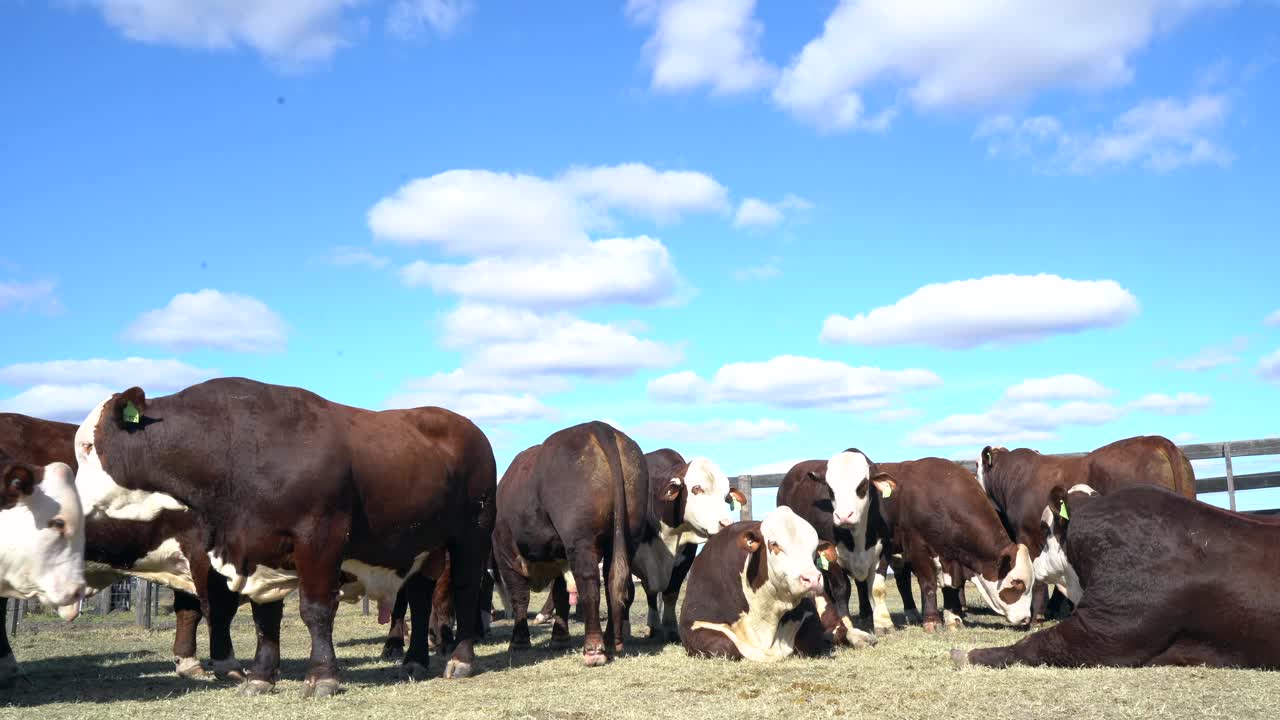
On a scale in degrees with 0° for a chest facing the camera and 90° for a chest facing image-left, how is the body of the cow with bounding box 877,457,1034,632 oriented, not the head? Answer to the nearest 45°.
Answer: approximately 315°

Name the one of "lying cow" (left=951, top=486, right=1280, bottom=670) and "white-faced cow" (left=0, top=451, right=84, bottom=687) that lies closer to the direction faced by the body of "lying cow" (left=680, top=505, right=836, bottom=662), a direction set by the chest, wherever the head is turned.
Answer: the lying cow

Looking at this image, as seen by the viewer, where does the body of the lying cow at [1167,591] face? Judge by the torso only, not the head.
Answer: to the viewer's left

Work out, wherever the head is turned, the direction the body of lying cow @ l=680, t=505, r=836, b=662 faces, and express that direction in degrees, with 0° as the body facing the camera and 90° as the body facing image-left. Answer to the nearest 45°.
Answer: approximately 315°

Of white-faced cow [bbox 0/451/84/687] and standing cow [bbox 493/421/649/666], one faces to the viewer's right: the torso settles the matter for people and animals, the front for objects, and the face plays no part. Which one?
the white-faced cow

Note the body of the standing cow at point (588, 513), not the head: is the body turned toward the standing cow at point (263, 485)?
no

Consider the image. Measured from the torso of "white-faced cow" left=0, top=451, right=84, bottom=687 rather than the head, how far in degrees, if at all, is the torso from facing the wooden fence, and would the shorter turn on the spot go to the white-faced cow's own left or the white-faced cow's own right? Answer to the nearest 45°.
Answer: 0° — it already faces it

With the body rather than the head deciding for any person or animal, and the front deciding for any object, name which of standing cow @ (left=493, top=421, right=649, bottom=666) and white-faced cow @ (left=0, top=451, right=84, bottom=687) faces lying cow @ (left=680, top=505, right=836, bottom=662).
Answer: the white-faced cow

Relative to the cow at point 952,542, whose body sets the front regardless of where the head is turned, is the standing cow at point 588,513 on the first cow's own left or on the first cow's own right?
on the first cow's own right

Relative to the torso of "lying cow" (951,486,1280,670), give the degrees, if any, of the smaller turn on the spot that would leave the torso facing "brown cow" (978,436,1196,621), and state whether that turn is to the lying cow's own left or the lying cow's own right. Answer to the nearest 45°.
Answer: approximately 90° to the lying cow's own right

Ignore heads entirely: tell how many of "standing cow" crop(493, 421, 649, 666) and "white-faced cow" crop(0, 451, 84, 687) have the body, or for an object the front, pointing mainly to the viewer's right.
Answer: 1

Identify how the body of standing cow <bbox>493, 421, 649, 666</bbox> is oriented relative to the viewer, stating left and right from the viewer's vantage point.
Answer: facing away from the viewer and to the left of the viewer

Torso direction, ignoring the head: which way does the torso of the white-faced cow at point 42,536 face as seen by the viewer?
to the viewer's right

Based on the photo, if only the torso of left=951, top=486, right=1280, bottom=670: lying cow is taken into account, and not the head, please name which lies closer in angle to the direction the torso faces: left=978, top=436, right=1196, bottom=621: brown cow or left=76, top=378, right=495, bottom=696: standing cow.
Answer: the standing cow

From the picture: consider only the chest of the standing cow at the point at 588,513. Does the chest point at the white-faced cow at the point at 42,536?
no

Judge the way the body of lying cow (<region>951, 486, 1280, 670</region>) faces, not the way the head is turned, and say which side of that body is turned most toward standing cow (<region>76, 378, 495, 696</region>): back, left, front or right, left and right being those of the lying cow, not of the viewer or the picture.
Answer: front
